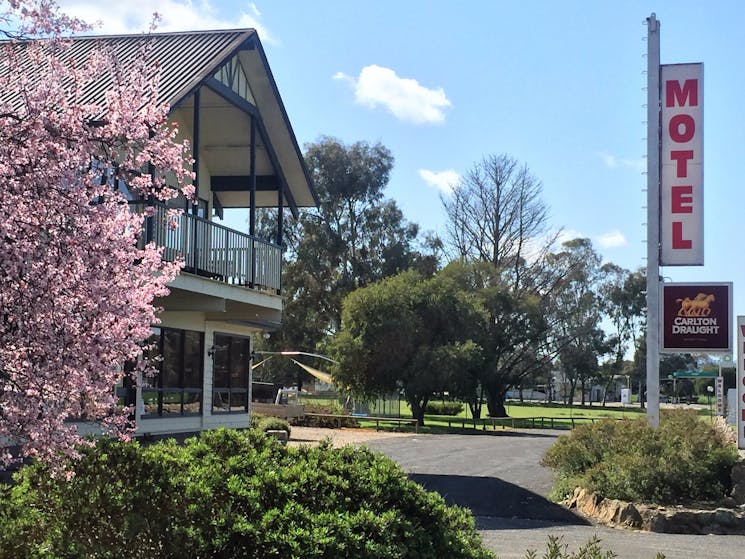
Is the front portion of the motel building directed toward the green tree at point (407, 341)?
no

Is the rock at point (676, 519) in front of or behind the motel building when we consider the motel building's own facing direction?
in front

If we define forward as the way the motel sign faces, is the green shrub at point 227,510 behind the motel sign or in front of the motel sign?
in front

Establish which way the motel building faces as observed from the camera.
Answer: facing the viewer and to the right of the viewer

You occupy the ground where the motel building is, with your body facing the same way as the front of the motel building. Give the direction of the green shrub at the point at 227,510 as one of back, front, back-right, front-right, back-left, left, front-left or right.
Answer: front-right

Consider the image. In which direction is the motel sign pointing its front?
toward the camera

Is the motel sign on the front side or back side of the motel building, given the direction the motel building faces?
on the front side

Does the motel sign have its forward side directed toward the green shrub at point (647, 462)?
yes

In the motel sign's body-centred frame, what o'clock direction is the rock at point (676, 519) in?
The rock is roughly at 12 o'clock from the motel sign.

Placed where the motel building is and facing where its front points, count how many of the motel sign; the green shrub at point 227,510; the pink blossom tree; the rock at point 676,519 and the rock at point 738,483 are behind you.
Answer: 0

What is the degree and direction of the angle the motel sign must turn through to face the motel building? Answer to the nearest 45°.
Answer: approximately 90° to its right

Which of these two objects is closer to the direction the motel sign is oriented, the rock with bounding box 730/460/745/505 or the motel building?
the rock

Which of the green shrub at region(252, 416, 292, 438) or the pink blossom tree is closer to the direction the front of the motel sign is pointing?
the pink blossom tree
